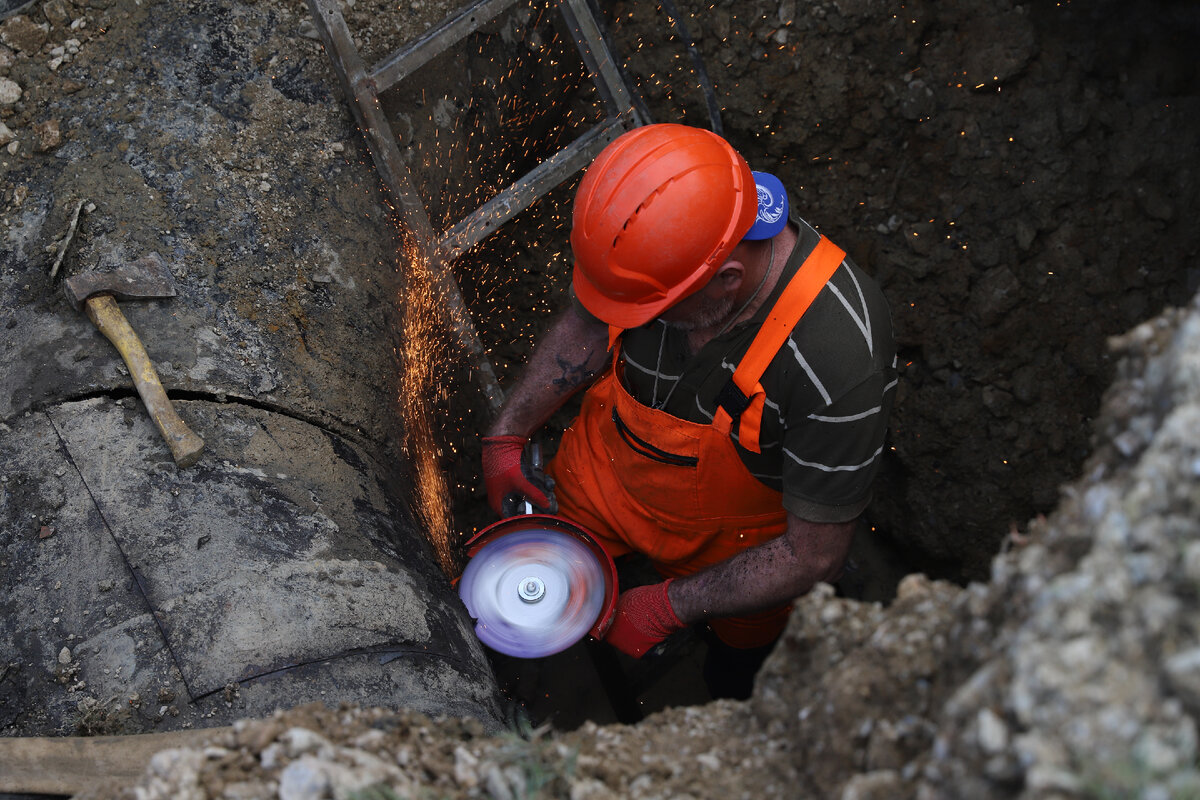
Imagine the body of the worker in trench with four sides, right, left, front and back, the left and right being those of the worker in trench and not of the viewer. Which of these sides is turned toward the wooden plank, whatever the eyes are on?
front

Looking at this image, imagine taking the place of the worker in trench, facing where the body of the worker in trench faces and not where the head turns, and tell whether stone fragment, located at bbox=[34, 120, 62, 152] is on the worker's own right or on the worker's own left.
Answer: on the worker's own right

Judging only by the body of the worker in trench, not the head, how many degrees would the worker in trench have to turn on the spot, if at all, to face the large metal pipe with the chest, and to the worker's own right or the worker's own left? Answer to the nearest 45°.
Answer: approximately 45° to the worker's own right

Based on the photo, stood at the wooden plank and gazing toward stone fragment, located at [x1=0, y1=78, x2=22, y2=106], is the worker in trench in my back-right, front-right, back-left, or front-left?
front-right

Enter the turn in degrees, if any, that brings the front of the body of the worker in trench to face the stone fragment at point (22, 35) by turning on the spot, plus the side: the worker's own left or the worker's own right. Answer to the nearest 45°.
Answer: approximately 90° to the worker's own right

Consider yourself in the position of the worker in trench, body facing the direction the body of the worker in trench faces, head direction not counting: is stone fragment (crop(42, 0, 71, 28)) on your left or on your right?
on your right

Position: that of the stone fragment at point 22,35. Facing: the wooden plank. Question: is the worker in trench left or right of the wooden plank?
left

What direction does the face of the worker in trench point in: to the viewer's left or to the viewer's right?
to the viewer's left
